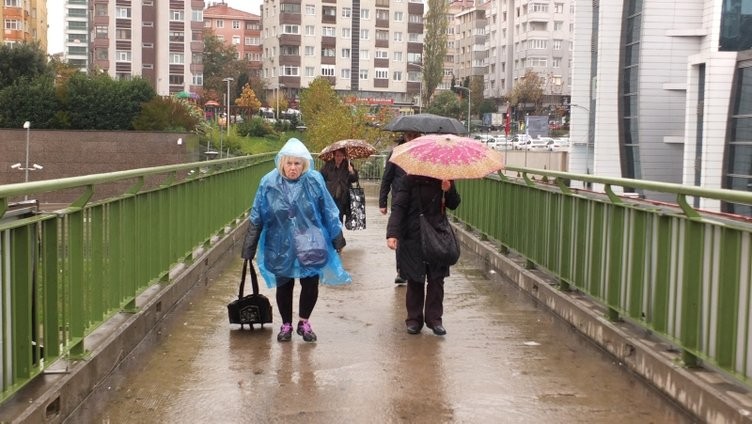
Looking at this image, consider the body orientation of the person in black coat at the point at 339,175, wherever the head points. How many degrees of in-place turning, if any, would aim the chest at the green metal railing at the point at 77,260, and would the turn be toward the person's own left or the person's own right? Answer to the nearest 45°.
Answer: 0° — they already face it

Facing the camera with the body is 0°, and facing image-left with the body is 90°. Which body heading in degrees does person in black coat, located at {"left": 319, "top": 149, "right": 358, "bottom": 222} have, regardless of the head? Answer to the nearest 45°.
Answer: approximately 0°

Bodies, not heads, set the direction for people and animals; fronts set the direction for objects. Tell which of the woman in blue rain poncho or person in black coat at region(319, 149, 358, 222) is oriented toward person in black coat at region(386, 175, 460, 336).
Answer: person in black coat at region(319, 149, 358, 222)

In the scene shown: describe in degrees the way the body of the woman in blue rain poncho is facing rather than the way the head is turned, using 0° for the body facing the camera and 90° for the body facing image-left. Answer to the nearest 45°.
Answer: approximately 0°

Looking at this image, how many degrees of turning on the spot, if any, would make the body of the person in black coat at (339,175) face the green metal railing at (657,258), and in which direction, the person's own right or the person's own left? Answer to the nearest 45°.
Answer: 0° — they already face it

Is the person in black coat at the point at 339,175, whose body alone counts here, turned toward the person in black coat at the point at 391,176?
yes
